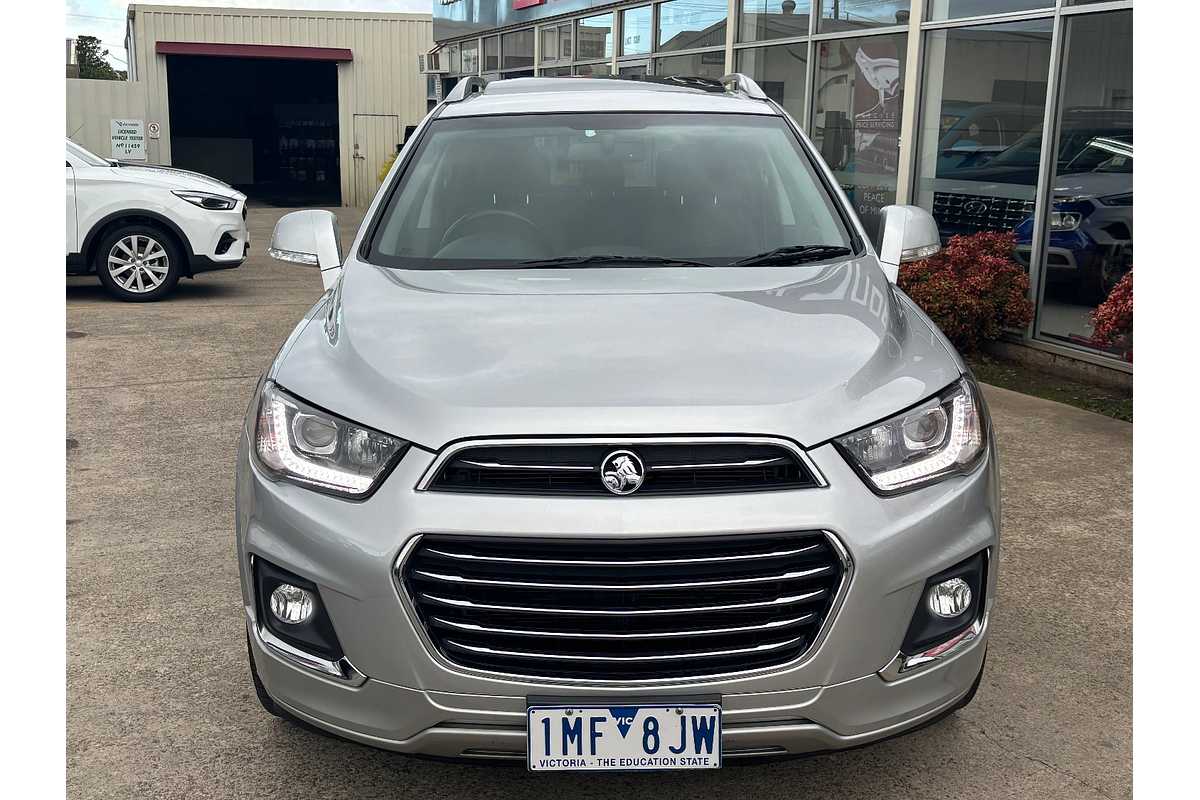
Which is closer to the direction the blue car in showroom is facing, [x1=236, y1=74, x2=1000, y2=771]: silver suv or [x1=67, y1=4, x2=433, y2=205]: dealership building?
the silver suv

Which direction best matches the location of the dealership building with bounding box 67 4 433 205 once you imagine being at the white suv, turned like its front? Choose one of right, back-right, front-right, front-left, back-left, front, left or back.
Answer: left

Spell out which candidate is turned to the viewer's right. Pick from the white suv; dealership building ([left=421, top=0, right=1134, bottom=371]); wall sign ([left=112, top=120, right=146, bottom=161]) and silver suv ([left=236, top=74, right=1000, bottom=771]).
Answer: the white suv

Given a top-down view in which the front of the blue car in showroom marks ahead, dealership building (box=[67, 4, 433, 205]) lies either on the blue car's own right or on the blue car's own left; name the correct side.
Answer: on the blue car's own right

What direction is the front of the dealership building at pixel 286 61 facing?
toward the camera

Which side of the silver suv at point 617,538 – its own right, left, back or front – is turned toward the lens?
front

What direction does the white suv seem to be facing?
to the viewer's right

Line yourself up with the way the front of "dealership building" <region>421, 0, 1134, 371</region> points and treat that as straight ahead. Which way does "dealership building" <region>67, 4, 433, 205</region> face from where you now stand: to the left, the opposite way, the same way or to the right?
to the left

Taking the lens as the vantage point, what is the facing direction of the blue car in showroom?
facing the viewer and to the left of the viewer

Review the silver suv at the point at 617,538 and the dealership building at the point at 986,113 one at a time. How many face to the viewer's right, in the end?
0

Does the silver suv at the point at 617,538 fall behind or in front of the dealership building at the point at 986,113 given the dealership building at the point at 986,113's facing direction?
in front

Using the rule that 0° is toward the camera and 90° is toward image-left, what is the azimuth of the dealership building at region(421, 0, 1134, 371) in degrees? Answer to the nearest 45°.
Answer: approximately 45°

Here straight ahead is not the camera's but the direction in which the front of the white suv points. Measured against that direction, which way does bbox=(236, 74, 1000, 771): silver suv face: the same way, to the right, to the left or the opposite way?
to the right

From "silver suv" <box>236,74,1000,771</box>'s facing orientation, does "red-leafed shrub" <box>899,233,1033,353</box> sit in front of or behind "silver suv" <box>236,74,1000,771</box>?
behind

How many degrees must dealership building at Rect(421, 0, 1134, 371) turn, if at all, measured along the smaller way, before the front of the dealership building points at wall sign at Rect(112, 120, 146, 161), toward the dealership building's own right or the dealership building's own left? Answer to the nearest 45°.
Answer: approximately 90° to the dealership building's own right
